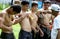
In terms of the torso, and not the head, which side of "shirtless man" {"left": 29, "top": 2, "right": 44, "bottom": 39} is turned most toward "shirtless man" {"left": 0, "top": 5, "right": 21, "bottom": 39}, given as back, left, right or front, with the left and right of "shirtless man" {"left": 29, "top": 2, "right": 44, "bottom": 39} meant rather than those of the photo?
right

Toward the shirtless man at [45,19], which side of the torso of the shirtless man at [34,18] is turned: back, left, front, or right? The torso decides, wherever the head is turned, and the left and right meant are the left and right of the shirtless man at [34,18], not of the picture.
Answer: left

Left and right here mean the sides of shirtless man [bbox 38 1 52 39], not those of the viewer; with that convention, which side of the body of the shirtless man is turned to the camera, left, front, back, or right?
front

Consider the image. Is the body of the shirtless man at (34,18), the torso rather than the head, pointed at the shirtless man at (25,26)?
no

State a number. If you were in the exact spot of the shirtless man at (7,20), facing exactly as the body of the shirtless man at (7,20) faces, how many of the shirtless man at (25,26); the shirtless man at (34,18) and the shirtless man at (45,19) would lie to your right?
0

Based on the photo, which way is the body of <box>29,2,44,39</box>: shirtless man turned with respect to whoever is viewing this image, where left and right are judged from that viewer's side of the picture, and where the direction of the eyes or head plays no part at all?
facing the viewer and to the right of the viewer

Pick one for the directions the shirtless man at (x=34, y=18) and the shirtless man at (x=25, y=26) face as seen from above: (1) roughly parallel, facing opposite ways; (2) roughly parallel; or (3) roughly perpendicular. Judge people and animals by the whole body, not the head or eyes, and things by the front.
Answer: roughly parallel

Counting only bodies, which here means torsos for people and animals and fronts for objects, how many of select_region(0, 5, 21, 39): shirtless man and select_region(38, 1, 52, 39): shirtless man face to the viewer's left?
0

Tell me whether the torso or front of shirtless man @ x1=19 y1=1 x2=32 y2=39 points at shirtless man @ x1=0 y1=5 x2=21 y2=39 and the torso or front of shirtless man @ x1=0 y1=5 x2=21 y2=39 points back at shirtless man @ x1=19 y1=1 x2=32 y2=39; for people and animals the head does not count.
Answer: no

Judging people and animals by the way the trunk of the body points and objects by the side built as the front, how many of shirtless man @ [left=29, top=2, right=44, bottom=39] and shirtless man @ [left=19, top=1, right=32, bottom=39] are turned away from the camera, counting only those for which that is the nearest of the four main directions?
0

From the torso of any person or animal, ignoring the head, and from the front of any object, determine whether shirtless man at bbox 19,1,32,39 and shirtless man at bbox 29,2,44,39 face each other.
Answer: no

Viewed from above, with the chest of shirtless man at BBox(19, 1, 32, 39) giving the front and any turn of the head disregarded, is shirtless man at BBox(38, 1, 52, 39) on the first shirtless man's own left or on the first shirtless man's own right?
on the first shirtless man's own left
